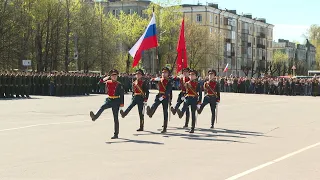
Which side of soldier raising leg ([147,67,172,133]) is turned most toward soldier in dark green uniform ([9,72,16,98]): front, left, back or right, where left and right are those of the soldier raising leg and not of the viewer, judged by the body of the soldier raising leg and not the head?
right

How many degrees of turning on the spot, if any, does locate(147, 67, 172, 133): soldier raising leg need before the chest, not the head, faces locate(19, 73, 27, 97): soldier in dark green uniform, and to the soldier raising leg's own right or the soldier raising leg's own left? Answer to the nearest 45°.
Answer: approximately 90° to the soldier raising leg's own right

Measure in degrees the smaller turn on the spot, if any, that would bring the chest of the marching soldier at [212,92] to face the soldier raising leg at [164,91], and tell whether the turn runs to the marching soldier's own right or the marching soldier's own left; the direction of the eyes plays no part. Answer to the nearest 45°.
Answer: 0° — they already face them

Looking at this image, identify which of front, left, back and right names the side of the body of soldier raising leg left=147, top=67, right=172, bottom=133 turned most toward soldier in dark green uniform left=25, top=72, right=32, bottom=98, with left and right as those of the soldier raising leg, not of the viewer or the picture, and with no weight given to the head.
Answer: right

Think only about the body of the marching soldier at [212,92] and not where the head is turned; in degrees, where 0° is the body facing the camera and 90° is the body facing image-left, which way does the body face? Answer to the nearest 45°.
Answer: approximately 45°

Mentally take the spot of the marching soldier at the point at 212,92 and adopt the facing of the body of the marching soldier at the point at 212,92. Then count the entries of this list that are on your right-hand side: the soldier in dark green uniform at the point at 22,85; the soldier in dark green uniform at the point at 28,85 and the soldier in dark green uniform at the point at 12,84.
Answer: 3

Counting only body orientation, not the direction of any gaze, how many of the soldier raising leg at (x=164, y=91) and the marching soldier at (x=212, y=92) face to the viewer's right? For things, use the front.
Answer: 0

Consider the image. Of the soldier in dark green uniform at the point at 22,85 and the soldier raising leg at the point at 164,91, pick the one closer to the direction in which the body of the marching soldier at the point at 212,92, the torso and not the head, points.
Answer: the soldier raising leg

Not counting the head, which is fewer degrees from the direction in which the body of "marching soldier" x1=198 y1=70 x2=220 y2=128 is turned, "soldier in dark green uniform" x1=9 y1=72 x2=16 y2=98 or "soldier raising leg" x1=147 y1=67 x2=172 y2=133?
the soldier raising leg

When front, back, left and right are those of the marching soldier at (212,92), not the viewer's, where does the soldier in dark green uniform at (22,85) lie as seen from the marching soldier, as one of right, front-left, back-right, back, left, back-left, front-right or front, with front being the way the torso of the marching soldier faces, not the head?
right
